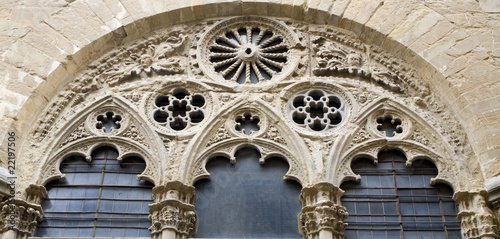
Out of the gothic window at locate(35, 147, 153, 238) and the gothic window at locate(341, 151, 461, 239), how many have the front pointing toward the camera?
2

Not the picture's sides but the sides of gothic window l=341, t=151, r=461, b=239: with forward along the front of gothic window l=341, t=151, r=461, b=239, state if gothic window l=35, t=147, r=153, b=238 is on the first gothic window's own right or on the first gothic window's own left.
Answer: on the first gothic window's own right

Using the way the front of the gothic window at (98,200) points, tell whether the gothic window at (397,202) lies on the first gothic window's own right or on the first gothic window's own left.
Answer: on the first gothic window's own left

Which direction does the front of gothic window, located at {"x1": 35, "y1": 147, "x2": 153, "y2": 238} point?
toward the camera
